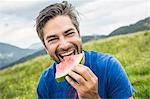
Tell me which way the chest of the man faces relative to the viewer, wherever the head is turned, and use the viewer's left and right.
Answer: facing the viewer

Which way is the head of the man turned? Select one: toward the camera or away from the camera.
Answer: toward the camera
